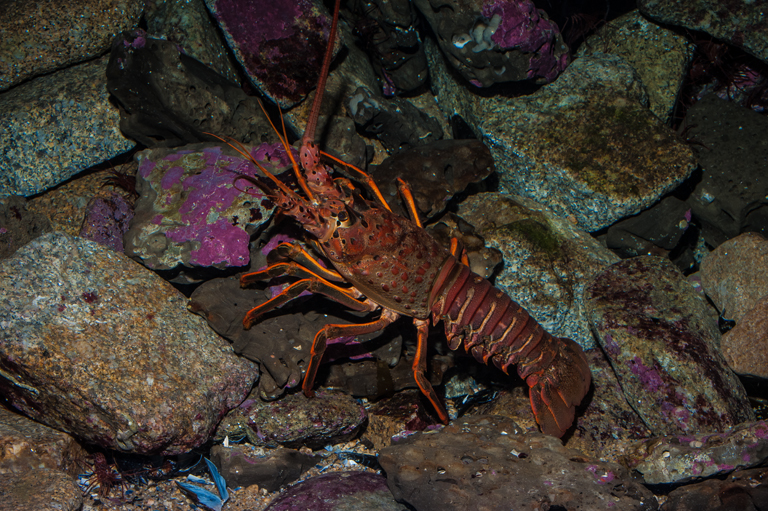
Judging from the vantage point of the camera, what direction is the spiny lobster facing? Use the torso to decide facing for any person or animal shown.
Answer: facing away from the viewer and to the left of the viewer

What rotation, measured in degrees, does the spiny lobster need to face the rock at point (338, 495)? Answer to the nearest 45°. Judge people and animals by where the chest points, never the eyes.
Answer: approximately 135° to its left

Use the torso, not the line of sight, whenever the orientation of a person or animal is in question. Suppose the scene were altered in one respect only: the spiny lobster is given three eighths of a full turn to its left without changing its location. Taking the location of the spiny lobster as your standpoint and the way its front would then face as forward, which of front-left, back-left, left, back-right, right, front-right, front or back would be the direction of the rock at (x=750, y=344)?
left

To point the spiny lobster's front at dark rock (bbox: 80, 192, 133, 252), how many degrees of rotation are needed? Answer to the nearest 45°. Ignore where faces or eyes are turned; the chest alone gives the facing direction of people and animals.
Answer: approximately 45° to its left

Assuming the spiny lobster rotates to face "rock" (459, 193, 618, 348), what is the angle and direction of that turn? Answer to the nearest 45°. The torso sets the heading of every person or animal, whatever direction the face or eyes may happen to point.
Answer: approximately 90° to its right

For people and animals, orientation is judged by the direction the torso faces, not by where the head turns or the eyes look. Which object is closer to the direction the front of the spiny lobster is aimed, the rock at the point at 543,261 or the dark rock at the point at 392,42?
the dark rock

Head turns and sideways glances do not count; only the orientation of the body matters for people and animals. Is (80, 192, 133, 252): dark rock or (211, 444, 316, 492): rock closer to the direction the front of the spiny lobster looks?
the dark rock

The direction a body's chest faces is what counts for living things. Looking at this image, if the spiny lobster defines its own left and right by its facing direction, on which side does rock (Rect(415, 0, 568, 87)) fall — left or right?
on its right
